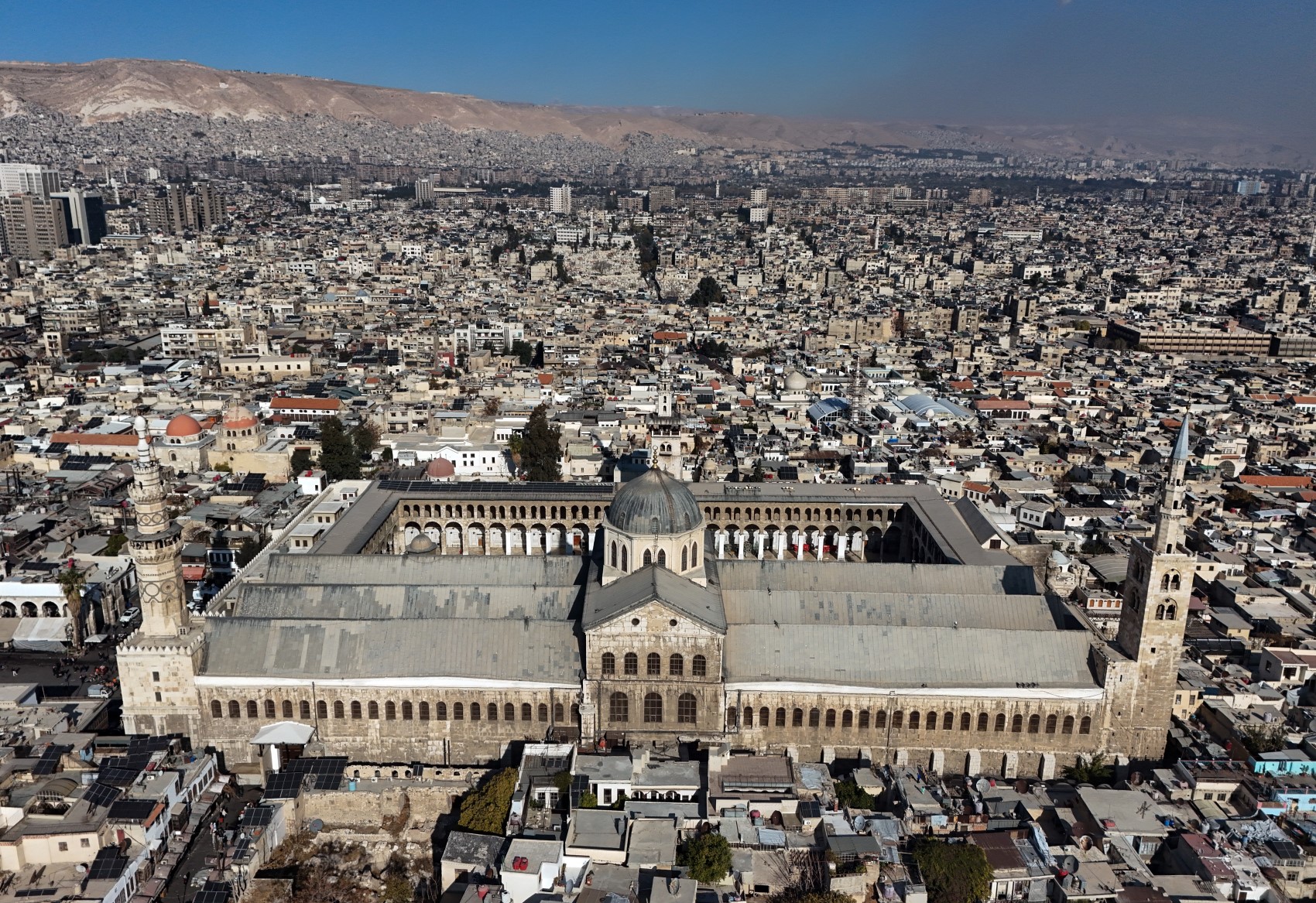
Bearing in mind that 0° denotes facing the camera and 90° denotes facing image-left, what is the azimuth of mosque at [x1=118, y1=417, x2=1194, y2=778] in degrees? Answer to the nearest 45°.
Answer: approximately 0°

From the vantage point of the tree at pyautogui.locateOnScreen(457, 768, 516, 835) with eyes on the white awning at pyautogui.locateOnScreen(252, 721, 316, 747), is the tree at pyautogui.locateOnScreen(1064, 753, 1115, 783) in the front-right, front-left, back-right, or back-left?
back-right

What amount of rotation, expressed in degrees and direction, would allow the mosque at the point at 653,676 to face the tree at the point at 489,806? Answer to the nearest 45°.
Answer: approximately 45° to its right

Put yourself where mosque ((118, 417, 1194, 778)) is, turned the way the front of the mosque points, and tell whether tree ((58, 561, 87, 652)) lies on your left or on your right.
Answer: on your right

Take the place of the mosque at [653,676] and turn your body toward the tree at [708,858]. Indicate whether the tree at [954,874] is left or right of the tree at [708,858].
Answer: left

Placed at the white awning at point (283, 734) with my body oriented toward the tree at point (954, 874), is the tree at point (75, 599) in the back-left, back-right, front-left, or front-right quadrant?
back-left

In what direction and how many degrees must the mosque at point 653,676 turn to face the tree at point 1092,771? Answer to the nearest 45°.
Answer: approximately 90° to its left

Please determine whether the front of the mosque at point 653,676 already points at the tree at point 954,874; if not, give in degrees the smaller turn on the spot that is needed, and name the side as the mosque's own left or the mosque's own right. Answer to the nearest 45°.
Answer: approximately 45° to the mosque's own left
